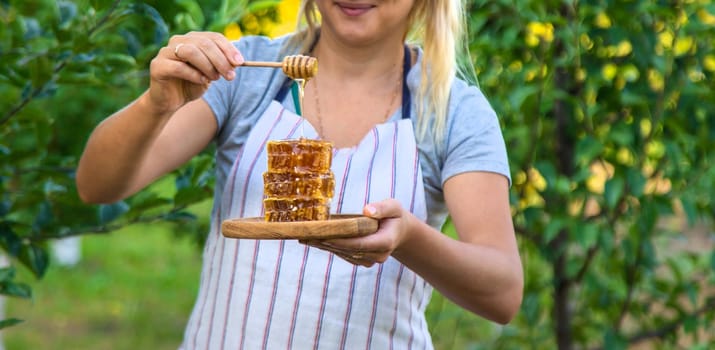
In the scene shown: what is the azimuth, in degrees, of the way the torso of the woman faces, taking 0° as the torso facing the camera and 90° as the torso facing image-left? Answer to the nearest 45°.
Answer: approximately 0°
